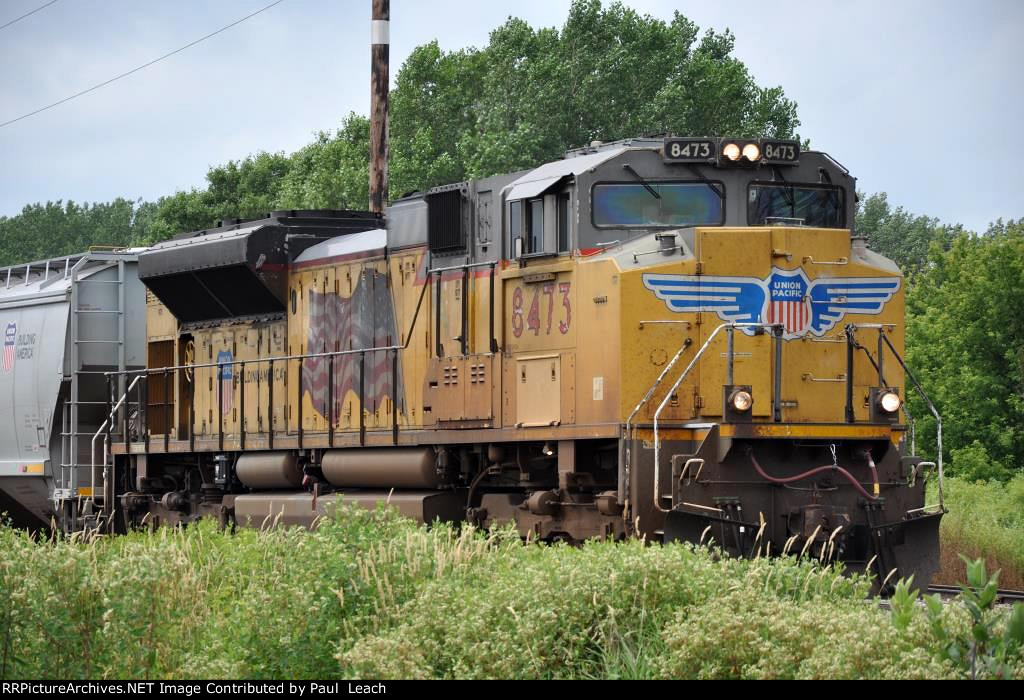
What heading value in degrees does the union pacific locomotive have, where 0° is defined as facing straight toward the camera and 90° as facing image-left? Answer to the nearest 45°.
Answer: approximately 315°

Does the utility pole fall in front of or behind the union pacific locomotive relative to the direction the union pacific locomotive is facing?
behind

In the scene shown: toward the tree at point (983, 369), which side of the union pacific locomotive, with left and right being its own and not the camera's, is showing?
left
